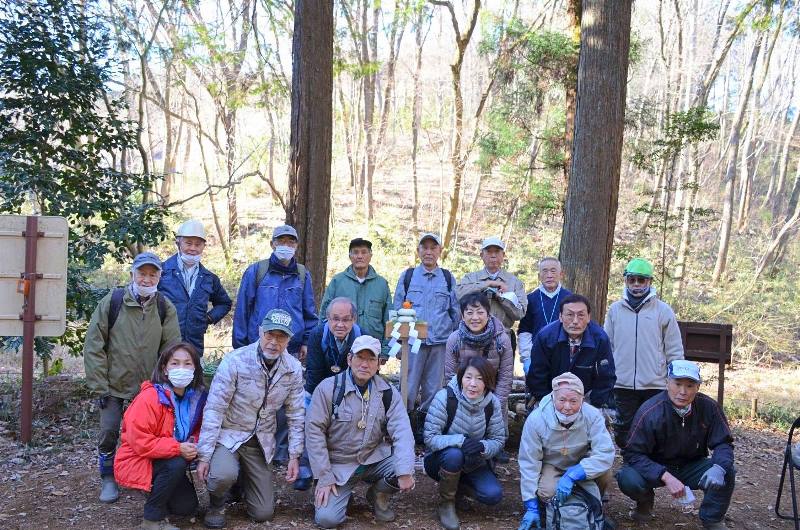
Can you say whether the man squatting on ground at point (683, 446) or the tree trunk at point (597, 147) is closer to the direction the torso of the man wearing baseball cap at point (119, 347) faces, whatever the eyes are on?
the man squatting on ground

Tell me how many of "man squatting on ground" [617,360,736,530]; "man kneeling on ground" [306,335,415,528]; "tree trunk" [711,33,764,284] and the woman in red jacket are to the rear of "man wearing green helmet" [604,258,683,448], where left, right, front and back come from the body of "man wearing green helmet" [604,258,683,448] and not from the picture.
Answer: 1

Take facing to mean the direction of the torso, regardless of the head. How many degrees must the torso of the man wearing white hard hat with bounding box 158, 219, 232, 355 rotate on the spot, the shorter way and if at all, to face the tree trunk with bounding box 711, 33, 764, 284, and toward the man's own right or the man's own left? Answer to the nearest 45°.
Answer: approximately 135° to the man's own left

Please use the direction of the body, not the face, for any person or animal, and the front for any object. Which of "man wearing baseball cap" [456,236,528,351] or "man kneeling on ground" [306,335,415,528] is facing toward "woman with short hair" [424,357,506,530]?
the man wearing baseball cap

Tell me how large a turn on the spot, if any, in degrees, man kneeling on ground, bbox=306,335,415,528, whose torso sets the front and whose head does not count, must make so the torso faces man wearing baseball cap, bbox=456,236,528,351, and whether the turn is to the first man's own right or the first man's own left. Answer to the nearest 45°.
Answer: approximately 135° to the first man's own left

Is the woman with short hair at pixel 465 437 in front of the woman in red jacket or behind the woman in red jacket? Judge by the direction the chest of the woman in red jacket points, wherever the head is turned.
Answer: in front
